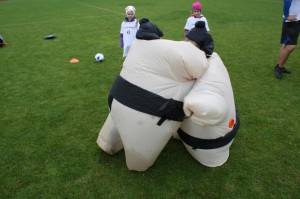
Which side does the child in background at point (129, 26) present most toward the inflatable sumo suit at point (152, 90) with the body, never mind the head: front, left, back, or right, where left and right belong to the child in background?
front

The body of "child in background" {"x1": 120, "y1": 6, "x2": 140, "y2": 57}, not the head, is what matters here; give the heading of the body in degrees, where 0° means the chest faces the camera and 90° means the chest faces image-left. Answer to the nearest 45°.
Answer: approximately 0°

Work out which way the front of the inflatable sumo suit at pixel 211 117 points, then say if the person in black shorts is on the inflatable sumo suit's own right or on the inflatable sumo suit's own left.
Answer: on the inflatable sumo suit's own right

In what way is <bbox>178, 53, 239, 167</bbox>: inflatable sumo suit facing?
to the viewer's left

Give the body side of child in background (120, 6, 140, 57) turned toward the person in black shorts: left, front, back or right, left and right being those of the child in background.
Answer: left
